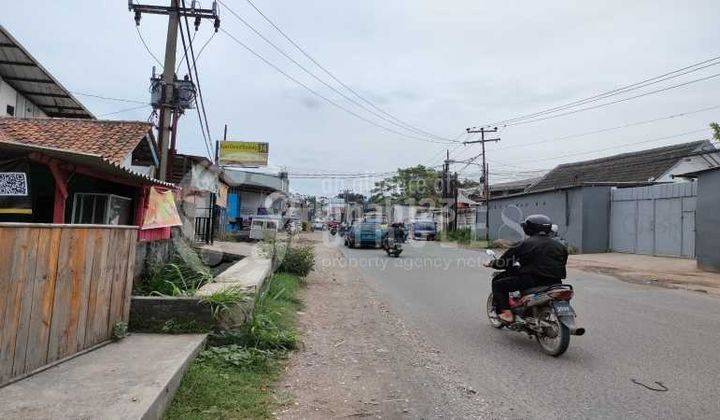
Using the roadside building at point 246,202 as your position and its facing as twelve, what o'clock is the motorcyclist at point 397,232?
The motorcyclist is roughly at 1 o'clock from the roadside building.

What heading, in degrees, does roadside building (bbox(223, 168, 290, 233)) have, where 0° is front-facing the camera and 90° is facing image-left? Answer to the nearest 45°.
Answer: approximately 315°

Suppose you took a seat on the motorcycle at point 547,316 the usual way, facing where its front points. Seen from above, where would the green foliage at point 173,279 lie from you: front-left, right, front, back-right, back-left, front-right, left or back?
front-left

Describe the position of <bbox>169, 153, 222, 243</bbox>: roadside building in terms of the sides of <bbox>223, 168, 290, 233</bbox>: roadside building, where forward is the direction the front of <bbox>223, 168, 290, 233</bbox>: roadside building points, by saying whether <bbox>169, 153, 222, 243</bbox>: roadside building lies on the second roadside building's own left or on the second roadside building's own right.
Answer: on the second roadside building's own right

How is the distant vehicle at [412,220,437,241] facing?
toward the camera

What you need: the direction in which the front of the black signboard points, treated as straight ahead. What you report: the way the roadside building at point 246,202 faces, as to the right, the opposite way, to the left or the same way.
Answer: the same way

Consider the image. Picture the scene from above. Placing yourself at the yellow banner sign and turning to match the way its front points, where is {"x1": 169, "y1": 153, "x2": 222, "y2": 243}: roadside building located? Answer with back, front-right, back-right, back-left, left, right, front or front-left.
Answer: front

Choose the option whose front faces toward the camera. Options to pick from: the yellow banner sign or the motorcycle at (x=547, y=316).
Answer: the yellow banner sign

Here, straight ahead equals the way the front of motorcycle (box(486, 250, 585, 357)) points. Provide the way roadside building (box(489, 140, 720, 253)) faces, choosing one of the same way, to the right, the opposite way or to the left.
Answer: to the left

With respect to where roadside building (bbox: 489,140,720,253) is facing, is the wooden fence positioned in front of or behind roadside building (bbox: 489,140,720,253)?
in front

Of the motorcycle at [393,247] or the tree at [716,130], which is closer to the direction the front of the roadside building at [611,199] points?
the motorcycle

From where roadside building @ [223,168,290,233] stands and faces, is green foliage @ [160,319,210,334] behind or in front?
in front

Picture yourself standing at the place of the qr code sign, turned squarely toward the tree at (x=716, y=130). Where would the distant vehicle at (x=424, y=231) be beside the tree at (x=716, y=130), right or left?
left

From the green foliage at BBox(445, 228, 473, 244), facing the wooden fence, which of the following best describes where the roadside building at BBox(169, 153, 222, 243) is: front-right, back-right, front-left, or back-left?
front-right

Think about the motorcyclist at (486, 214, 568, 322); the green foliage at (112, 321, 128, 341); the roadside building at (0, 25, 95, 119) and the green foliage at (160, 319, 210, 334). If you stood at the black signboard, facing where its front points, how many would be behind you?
1

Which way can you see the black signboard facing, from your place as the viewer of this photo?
facing the viewer

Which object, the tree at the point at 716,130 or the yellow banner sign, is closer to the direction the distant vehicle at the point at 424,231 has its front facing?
the tree
